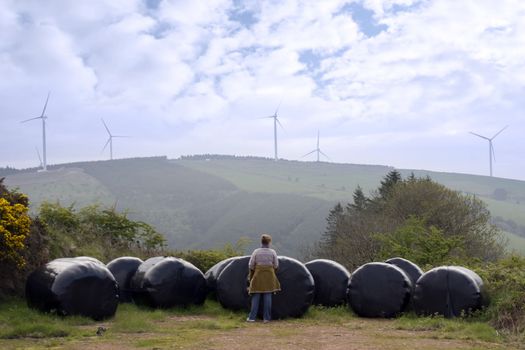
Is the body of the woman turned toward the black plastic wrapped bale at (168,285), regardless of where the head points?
no

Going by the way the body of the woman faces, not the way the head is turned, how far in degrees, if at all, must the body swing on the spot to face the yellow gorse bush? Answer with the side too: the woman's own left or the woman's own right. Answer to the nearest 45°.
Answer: approximately 90° to the woman's own left

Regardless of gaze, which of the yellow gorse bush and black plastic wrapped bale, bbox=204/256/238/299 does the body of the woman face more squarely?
the black plastic wrapped bale

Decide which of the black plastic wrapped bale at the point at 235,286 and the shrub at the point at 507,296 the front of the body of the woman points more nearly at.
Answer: the black plastic wrapped bale

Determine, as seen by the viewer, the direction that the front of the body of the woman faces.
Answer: away from the camera

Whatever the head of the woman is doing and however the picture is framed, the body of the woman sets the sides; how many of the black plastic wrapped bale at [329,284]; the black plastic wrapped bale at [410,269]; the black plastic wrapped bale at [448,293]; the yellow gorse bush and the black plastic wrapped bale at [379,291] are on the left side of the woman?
1

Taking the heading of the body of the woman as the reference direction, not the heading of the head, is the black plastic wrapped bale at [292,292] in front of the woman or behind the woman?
in front

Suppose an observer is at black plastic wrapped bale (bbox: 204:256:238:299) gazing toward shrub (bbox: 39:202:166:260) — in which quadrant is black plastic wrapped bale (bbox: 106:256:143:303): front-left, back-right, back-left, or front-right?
front-left

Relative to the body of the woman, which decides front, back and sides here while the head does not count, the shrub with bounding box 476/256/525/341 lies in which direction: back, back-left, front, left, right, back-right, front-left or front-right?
right

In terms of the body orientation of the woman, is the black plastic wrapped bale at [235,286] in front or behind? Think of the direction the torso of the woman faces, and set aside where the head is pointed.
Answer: in front

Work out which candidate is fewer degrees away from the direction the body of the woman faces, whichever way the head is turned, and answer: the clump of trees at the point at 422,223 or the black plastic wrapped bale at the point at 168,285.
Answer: the clump of trees

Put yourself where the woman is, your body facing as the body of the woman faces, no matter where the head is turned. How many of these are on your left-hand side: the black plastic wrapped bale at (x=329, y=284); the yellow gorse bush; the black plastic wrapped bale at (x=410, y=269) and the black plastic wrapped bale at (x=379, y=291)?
1

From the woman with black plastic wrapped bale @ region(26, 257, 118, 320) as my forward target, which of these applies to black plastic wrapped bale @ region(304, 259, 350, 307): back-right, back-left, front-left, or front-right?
back-right

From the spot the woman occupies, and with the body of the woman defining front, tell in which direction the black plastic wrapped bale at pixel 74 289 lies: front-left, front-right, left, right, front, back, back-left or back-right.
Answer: left

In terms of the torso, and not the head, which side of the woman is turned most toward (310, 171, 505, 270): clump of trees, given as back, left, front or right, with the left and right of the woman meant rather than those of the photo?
front

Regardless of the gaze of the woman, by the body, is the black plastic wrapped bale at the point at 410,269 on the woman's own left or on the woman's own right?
on the woman's own right

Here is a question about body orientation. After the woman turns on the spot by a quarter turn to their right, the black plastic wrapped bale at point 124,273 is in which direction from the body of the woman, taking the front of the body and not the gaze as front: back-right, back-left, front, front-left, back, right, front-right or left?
back-left

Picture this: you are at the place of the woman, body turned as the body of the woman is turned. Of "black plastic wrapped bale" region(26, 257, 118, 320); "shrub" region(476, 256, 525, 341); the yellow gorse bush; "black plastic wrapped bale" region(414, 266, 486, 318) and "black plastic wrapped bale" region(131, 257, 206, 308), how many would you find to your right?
2

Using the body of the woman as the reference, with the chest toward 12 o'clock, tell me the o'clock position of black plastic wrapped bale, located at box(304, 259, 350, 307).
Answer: The black plastic wrapped bale is roughly at 1 o'clock from the woman.

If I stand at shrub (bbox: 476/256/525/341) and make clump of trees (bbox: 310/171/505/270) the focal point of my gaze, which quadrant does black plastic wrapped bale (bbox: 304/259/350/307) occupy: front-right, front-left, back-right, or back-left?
front-left
